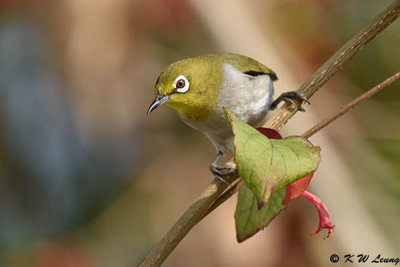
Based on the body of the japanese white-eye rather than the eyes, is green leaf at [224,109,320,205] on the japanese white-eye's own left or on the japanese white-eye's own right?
on the japanese white-eye's own left

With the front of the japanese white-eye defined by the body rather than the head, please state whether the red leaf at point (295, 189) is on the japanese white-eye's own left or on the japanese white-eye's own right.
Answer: on the japanese white-eye's own left

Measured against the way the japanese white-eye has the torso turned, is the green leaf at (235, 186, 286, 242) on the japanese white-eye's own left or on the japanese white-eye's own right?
on the japanese white-eye's own left

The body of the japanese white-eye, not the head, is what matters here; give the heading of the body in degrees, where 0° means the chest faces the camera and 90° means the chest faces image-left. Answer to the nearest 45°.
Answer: approximately 45°
